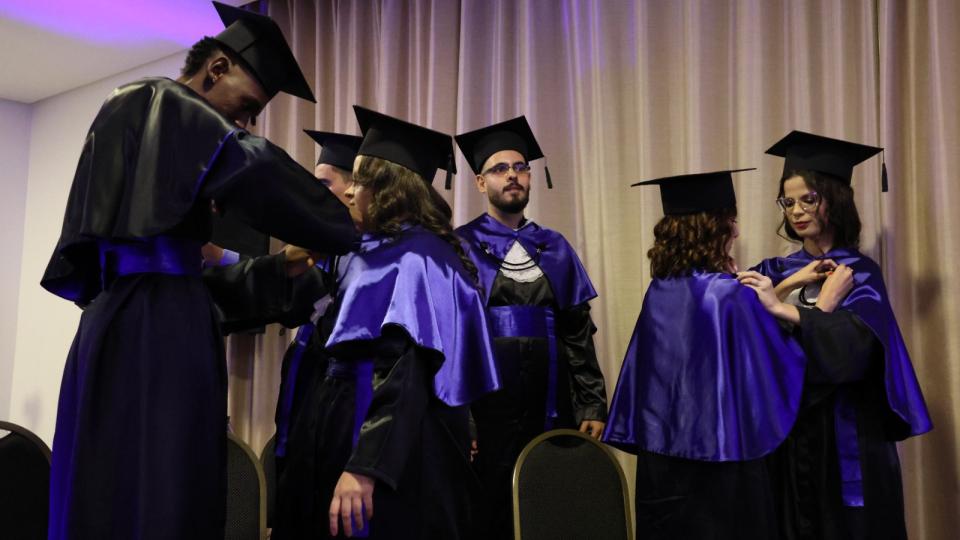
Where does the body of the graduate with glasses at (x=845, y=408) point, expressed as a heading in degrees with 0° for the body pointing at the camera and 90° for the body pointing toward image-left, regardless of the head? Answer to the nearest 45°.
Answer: approximately 45°

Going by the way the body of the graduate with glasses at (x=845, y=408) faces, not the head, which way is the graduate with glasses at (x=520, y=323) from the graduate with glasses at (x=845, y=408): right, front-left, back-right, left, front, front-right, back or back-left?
front-right
